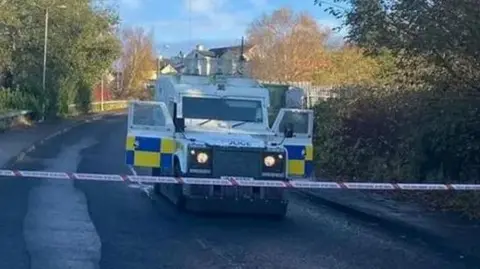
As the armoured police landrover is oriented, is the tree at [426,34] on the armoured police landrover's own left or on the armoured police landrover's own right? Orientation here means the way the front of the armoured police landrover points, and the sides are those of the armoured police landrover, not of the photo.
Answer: on the armoured police landrover's own left

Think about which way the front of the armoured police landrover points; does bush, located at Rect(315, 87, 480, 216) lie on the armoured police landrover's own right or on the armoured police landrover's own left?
on the armoured police landrover's own left

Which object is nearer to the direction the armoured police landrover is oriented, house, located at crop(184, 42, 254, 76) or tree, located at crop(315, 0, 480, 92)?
the tree

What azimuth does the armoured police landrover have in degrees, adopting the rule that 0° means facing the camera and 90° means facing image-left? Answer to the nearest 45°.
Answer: approximately 0°

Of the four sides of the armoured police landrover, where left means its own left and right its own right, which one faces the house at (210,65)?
back
